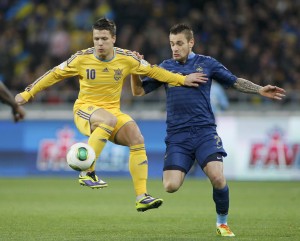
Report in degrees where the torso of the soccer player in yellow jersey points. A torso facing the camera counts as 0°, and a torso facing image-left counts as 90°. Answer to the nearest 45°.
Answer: approximately 0°

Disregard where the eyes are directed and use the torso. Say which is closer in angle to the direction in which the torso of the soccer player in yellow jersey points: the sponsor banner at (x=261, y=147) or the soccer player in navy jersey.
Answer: the soccer player in navy jersey

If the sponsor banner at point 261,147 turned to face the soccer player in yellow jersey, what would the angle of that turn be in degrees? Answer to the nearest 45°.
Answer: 0° — it already faces them

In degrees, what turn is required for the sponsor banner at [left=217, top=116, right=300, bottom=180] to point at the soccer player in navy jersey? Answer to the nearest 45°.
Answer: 0° — it already faces them

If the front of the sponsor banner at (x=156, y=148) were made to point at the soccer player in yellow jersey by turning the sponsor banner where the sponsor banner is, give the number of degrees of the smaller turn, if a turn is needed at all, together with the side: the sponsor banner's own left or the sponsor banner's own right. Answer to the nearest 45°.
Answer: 0° — it already faces them

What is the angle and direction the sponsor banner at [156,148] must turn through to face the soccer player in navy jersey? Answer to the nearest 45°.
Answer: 0° — it already faces them

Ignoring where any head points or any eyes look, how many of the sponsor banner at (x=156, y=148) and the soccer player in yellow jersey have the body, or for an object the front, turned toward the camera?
2

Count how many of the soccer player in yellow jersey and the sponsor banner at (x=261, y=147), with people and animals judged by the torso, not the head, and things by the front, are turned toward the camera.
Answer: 2
